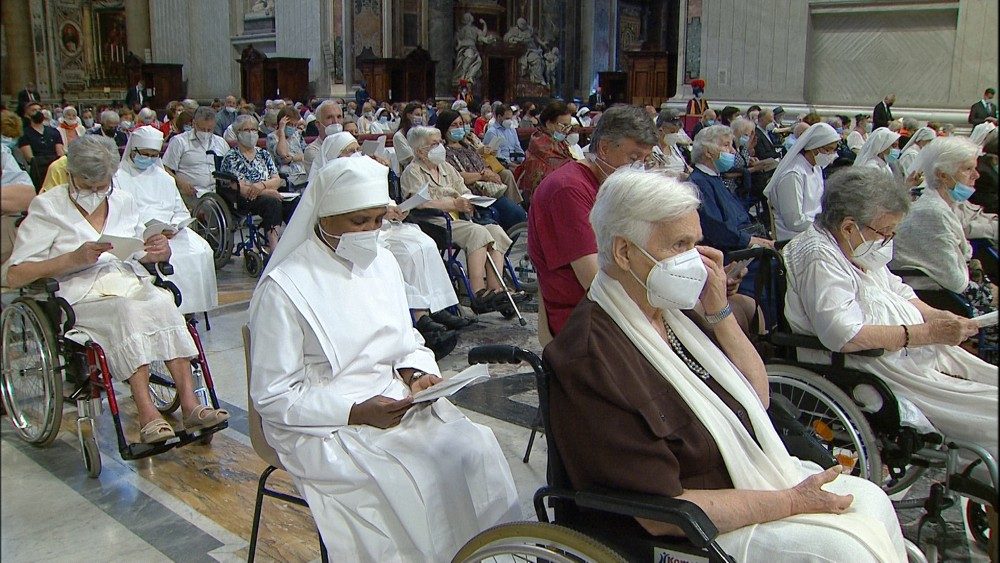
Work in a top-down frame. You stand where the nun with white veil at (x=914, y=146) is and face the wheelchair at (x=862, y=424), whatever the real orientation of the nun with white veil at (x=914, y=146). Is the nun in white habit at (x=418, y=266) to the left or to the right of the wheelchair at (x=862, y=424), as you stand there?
right

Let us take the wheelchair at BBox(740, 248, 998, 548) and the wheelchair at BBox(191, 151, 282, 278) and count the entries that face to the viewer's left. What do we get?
0

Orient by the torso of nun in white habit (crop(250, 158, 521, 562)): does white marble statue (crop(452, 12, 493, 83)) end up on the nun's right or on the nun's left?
on the nun's left

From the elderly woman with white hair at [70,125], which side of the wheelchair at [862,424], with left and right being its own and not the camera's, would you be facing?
back

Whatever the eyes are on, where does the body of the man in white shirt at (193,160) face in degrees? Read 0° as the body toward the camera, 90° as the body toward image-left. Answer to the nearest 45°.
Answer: approximately 315°
